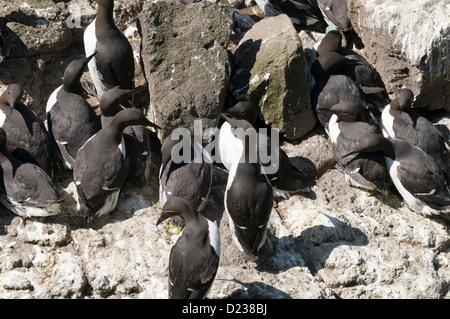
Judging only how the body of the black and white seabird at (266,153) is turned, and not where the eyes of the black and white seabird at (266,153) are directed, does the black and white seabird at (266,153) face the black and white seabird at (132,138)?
yes

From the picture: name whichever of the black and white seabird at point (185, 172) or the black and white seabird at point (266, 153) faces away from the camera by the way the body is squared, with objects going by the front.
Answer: the black and white seabird at point (185, 172)

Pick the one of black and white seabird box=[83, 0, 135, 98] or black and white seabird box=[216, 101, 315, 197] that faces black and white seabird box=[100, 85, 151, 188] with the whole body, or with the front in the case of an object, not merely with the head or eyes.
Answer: black and white seabird box=[216, 101, 315, 197]

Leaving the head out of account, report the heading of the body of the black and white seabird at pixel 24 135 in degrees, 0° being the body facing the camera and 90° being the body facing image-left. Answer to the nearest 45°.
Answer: approximately 135°

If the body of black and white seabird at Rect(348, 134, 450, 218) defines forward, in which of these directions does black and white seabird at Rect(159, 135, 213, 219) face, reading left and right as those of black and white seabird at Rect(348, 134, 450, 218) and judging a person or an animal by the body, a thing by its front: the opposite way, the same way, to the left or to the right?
to the right

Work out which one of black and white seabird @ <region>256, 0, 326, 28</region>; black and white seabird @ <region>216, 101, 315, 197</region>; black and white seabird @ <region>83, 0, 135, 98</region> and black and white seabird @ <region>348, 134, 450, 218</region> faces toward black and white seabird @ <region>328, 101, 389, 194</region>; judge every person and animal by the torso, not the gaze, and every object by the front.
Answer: black and white seabird @ <region>348, 134, 450, 218</region>

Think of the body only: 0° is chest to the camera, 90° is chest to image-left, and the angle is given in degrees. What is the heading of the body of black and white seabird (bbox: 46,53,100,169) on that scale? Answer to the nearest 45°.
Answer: approximately 135°

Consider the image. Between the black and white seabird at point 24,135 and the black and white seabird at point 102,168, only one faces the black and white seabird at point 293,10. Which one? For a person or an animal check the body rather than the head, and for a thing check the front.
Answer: the black and white seabird at point 102,168

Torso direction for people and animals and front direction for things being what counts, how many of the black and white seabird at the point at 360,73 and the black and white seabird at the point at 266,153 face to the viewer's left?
2

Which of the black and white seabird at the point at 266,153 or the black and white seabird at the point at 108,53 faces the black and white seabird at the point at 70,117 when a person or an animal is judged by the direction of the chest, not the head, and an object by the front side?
the black and white seabird at the point at 266,153

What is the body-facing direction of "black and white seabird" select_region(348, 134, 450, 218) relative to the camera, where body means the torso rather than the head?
to the viewer's left

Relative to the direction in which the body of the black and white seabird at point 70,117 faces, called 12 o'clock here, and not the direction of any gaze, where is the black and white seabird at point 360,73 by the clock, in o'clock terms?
the black and white seabird at point 360,73 is roughly at 4 o'clock from the black and white seabird at point 70,117.

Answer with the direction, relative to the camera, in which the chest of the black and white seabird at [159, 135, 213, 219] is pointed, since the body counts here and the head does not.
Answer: away from the camera
